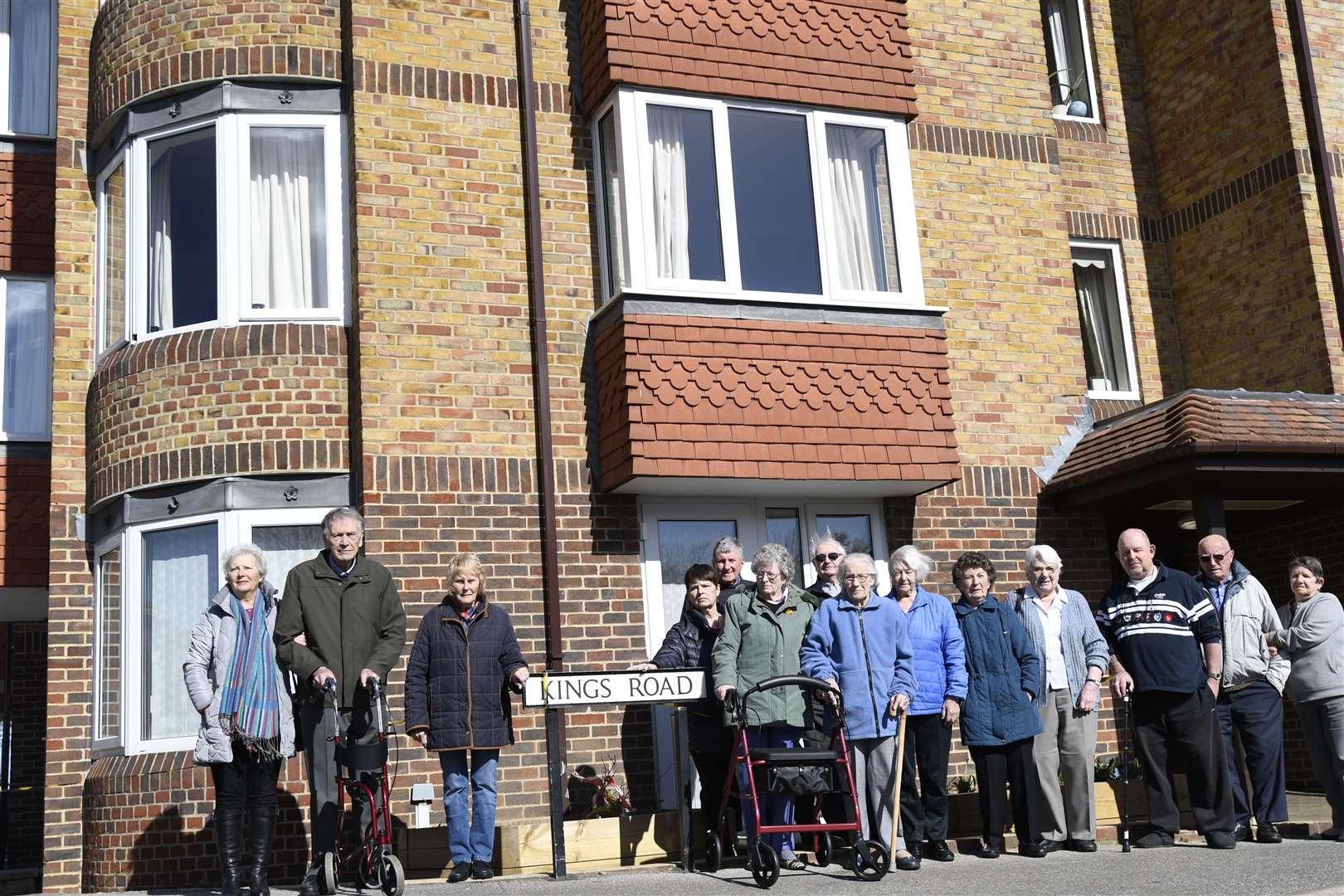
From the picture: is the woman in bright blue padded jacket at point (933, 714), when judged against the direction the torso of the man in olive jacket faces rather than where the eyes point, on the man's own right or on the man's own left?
on the man's own left

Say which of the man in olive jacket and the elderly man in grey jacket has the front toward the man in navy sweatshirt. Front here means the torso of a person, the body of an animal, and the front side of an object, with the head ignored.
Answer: the elderly man in grey jacket

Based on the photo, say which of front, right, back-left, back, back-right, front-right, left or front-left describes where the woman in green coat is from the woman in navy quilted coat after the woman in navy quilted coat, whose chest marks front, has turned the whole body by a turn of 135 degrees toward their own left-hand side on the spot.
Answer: front-right

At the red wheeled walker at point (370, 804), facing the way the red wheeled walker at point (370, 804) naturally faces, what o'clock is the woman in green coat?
The woman in green coat is roughly at 9 o'clock from the red wheeled walker.

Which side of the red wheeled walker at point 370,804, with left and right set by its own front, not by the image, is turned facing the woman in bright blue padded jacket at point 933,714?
left

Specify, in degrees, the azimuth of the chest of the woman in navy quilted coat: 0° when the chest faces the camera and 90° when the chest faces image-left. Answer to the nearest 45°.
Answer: approximately 0°
